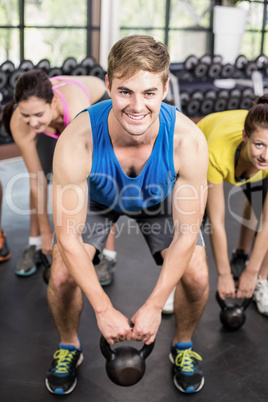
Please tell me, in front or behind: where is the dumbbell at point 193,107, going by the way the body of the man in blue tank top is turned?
behind

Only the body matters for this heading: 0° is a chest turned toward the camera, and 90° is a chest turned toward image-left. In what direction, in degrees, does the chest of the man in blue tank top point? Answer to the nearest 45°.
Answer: approximately 0°

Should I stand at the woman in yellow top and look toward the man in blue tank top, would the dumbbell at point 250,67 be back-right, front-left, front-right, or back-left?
back-right

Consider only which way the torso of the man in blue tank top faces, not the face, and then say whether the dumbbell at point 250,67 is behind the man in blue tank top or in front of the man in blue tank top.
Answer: behind

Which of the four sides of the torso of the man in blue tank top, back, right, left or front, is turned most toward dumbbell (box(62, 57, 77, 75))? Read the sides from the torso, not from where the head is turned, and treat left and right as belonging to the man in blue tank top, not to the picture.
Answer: back

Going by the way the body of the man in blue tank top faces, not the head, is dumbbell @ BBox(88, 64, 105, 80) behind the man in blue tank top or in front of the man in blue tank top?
behind

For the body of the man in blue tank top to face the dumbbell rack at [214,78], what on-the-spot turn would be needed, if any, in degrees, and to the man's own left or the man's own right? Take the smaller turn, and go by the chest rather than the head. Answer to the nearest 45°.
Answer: approximately 180°

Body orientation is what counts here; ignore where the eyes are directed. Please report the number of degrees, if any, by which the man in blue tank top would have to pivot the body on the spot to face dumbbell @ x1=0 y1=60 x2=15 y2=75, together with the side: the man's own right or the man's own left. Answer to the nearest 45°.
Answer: approximately 180°

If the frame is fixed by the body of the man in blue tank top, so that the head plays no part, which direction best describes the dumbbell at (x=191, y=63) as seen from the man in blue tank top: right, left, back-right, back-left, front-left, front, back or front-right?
back

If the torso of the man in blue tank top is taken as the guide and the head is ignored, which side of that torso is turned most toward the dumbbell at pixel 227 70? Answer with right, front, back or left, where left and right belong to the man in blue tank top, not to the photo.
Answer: back

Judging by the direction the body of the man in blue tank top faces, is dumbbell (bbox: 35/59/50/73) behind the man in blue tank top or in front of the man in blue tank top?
behind

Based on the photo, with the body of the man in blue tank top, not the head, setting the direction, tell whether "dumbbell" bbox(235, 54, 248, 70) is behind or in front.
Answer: behind
